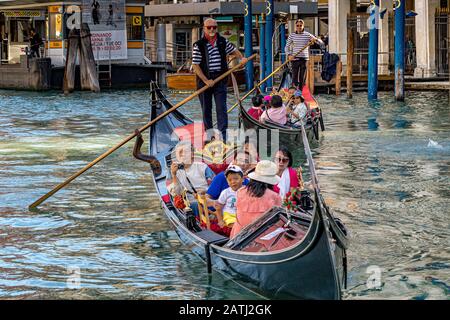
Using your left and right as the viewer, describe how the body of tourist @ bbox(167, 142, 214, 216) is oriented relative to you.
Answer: facing the viewer and to the left of the viewer

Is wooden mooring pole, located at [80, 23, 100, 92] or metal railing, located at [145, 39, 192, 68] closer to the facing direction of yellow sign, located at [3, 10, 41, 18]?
the wooden mooring pole

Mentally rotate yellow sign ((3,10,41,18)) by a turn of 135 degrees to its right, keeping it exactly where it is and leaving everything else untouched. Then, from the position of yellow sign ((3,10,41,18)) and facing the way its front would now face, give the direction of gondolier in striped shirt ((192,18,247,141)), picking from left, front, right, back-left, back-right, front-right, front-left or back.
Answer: back-left

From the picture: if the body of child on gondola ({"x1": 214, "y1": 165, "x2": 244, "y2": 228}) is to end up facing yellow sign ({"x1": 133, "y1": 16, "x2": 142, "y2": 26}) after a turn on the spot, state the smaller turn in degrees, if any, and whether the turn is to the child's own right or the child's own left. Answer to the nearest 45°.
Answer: approximately 135° to the child's own left

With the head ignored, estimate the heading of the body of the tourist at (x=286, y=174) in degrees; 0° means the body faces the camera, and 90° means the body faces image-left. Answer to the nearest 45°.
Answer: approximately 45°

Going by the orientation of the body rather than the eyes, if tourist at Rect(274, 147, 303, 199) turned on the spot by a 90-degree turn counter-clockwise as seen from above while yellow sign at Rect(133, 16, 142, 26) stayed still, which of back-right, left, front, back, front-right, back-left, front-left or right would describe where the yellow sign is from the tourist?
back-left

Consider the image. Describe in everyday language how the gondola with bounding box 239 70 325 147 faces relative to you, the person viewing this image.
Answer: facing the viewer and to the right of the viewer

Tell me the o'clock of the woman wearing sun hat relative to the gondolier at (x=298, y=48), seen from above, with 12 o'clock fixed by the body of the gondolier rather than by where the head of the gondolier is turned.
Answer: The woman wearing sun hat is roughly at 12 o'clock from the gondolier.

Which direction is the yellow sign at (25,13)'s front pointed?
toward the camera

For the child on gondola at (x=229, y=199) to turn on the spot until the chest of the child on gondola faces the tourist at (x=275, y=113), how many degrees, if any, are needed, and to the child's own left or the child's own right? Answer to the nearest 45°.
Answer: approximately 135° to the child's own left

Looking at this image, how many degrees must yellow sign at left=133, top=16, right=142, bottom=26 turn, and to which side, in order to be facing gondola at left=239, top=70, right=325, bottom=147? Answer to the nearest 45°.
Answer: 0° — it already faces it

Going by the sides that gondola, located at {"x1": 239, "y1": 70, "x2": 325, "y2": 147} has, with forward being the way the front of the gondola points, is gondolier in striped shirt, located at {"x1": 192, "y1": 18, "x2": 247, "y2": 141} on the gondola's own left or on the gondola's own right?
on the gondola's own right

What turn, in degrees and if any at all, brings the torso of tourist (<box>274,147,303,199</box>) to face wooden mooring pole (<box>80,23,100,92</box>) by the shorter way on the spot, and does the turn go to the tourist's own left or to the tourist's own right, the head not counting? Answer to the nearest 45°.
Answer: approximately 135° to the tourist's own right

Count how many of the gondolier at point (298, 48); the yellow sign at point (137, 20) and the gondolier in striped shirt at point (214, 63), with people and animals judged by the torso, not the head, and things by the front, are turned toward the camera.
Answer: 3

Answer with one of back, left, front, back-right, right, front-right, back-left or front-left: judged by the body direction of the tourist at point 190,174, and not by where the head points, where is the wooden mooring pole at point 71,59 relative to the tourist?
back-right

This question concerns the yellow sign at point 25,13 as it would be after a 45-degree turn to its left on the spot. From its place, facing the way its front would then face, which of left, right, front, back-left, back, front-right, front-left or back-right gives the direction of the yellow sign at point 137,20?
front-left
